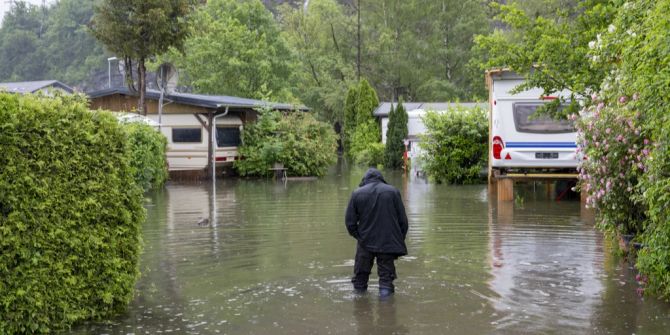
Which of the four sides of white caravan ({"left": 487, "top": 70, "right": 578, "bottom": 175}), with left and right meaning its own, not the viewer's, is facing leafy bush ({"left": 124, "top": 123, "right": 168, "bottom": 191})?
left

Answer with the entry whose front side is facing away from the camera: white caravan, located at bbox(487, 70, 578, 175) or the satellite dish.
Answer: the white caravan

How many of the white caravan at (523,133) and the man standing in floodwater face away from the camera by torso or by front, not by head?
2

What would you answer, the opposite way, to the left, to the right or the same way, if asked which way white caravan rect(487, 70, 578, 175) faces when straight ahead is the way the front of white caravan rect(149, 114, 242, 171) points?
to the right

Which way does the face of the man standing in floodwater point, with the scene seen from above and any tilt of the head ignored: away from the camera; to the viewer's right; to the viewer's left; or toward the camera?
away from the camera

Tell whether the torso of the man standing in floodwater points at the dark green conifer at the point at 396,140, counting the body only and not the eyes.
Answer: yes

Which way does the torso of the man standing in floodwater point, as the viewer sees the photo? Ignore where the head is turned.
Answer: away from the camera

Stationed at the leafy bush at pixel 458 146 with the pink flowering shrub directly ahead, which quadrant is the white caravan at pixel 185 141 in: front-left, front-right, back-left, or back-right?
back-right

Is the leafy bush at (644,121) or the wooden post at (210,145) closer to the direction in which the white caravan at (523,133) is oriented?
the wooden post

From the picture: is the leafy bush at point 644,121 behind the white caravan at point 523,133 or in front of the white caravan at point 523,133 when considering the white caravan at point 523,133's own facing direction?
behind

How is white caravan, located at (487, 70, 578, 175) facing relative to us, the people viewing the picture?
facing away from the viewer

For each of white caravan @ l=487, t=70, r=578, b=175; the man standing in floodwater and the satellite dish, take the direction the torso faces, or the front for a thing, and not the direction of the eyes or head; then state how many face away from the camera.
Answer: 2

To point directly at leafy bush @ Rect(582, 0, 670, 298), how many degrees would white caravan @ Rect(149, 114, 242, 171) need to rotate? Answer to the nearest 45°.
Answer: approximately 135° to its left

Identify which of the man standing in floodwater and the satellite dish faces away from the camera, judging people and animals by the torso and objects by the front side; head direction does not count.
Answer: the man standing in floodwater
